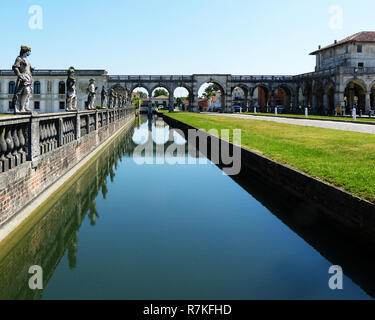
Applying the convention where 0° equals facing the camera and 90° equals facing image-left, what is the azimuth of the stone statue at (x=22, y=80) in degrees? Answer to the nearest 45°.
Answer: approximately 315°

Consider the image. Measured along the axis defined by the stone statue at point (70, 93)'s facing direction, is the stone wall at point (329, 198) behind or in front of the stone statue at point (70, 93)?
in front

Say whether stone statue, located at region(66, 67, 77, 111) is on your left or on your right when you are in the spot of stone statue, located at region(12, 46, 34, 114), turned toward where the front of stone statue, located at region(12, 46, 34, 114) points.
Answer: on your left

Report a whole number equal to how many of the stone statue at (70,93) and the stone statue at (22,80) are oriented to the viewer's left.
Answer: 0

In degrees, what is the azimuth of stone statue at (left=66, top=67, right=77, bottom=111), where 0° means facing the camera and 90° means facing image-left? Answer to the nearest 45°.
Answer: approximately 315°

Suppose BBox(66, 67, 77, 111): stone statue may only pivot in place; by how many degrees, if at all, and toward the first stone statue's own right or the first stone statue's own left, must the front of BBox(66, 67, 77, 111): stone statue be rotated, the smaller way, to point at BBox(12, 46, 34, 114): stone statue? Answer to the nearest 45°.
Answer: approximately 45° to the first stone statue's own right
